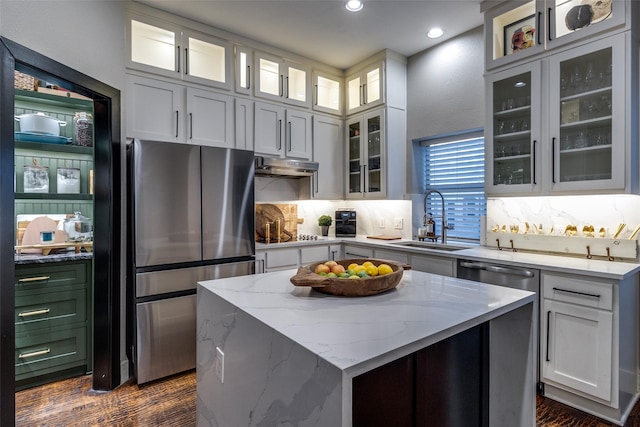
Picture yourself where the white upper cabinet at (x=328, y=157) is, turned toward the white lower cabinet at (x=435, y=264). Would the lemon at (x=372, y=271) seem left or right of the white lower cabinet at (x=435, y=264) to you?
right

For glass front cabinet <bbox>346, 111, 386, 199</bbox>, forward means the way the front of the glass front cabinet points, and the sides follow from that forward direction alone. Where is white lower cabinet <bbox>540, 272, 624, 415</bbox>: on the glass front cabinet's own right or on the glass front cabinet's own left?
on the glass front cabinet's own left

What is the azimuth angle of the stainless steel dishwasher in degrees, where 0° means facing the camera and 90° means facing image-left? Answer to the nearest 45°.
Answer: approximately 45°
